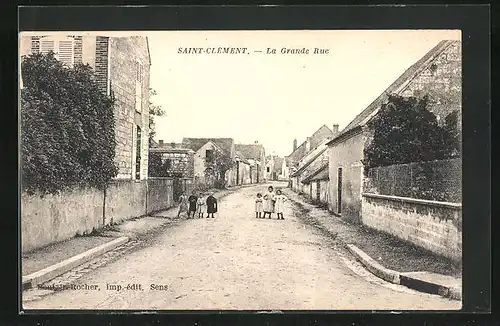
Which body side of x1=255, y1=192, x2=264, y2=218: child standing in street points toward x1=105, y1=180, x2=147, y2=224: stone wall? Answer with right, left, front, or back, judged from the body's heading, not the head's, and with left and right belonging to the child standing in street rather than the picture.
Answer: right

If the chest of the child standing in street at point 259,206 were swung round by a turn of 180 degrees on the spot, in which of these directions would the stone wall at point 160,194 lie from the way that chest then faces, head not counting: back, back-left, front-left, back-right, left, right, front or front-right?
left

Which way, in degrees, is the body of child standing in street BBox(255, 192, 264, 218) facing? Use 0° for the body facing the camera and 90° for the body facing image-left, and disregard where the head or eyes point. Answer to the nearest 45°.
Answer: approximately 0°

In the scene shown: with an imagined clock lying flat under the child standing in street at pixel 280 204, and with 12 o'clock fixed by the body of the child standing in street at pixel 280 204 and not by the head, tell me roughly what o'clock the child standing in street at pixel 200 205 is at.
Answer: the child standing in street at pixel 200 205 is roughly at 3 o'clock from the child standing in street at pixel 280 204.

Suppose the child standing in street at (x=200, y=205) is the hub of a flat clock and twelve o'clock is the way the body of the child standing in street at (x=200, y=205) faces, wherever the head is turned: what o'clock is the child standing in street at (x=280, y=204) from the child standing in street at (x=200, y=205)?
the child standing in street at (x=280, y=204) is roughly at 9 o'clock from the child standing in street at (x=200, y=205).

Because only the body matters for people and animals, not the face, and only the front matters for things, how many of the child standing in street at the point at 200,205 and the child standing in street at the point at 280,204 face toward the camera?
2
